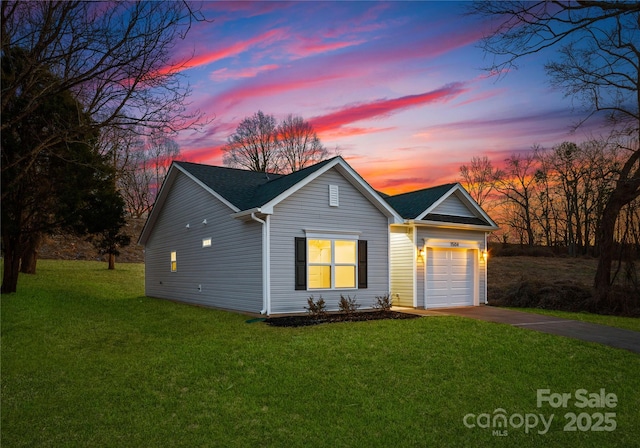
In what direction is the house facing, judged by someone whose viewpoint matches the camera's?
facing the viewer and to the right of the viewer

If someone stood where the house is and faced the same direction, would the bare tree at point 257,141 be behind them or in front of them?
behind

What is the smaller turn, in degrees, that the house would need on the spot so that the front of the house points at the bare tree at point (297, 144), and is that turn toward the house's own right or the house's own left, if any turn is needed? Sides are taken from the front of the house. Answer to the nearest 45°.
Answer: approximately 135° to the house's own left

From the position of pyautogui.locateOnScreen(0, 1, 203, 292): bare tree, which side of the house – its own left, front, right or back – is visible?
right

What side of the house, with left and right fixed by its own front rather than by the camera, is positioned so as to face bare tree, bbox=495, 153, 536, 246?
left

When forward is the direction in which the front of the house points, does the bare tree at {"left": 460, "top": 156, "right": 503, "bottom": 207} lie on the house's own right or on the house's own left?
on the house's own left
